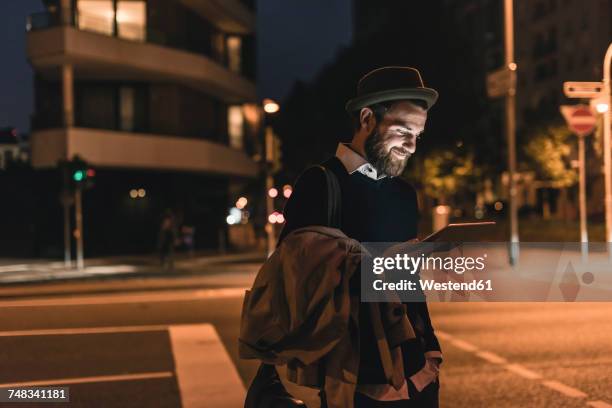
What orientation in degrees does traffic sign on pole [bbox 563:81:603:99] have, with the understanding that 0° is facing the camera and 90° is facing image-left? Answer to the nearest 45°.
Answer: approximately 0°

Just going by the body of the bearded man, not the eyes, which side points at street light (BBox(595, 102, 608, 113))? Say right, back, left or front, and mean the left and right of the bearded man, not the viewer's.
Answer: left

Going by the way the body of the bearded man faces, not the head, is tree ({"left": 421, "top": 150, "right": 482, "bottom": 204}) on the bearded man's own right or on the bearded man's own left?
on the bearded man's own left

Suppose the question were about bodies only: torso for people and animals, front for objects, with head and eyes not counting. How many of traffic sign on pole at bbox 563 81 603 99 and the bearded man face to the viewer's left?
0

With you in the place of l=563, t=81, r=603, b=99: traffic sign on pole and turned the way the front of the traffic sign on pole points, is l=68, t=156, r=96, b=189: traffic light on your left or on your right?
on your right

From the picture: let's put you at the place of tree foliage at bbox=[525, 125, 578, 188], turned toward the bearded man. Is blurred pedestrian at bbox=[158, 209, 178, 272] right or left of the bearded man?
right

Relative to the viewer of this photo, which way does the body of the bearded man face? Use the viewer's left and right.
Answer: facing the viewer and to the right of the viewer

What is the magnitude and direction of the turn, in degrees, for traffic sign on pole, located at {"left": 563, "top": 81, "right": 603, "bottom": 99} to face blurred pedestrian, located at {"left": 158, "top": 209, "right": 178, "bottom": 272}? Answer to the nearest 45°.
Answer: approximately 90° to its right

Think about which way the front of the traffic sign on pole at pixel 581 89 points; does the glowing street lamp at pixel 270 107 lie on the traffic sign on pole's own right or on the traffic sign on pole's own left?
on the traffic sign on pole's own right

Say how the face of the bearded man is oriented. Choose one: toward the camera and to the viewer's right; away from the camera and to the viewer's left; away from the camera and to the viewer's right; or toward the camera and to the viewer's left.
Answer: toward the camera and to the viewer's right

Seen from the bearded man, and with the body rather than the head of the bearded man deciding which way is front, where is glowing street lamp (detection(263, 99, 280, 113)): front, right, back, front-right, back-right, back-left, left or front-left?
back-left
